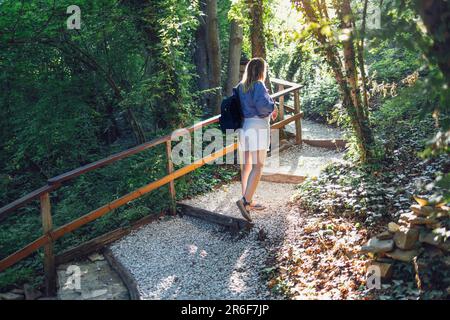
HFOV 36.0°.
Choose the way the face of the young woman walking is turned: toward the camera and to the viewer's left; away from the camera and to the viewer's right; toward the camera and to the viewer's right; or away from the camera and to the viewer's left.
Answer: away from the camera and to the viewer's right

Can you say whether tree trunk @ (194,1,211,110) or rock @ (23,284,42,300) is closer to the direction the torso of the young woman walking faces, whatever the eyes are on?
the tree trunk

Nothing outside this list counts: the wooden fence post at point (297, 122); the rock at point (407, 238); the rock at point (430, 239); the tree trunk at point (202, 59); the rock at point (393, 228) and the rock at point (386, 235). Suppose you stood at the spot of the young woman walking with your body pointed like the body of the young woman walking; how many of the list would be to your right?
4

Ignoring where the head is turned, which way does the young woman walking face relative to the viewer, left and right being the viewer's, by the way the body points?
facing away from the viewer and to the right of the viewer

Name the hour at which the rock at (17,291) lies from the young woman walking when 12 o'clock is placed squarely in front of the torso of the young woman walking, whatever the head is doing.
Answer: The rock is roughly at 7 o'clock from the young woman walking.

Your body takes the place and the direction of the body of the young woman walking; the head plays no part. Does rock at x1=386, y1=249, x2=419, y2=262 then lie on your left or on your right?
on your right

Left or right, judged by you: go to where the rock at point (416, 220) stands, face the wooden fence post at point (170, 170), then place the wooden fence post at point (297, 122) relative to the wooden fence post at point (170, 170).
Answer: right

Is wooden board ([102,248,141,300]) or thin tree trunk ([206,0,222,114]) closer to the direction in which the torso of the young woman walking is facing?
the thin tree trunk

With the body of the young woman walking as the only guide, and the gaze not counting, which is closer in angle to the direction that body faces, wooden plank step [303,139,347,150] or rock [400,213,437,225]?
the wooden plank step

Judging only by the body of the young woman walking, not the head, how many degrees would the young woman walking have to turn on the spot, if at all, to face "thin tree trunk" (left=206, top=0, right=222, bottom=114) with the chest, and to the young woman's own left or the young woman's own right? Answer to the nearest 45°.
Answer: approximately 45° to the young woman's own left

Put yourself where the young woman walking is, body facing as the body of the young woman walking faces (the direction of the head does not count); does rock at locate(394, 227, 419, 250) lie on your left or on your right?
on your right

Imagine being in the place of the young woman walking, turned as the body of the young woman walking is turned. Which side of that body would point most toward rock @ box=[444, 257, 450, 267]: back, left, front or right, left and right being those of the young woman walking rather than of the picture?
right
